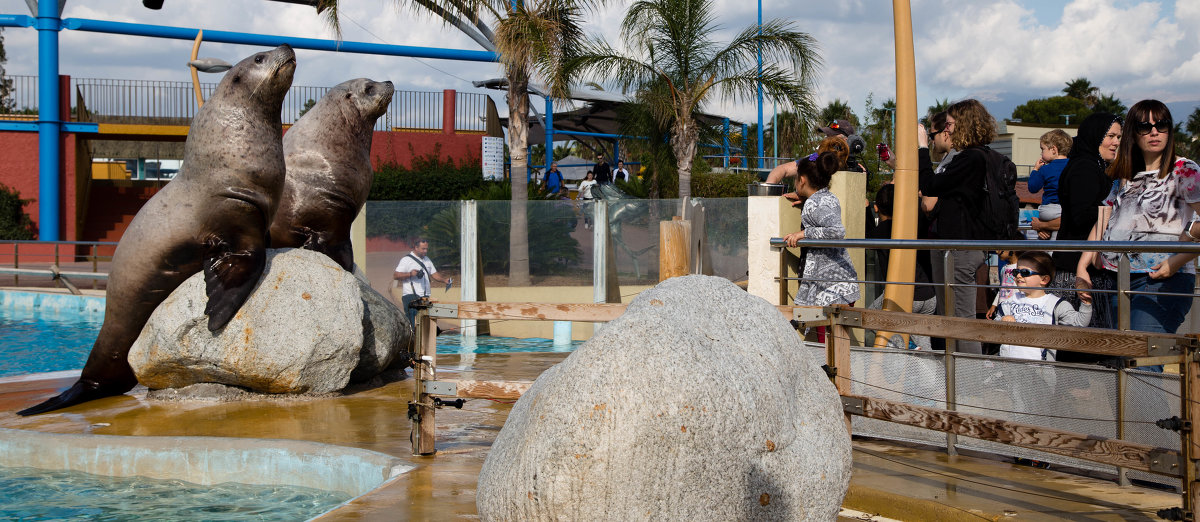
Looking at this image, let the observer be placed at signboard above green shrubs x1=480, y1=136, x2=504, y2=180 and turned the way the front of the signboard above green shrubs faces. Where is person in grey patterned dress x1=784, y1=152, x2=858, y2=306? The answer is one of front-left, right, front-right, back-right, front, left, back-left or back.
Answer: front

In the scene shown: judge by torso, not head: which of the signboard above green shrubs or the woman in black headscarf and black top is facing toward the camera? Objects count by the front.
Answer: the signboard above green shrubs

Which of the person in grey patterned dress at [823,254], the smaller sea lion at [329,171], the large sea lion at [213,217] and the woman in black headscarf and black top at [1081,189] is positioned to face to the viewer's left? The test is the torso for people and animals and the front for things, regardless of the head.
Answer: the person in grey patterned dress

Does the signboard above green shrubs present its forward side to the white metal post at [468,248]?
yes

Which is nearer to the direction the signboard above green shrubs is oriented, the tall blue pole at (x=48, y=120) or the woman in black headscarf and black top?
the woman in black headscarf and black top

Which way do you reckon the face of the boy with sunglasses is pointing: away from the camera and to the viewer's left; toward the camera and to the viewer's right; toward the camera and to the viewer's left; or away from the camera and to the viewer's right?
toward the camera and to the viewer's left

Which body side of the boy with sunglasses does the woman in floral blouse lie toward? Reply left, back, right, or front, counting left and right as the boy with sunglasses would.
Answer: left

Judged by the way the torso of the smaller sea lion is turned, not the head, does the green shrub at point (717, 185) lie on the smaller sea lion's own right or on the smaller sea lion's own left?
on the smaller sea lion's own left

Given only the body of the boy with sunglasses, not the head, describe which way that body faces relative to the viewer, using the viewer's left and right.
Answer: facing the viewer and to the left of the viewer

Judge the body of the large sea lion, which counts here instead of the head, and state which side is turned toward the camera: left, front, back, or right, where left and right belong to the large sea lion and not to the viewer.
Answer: right

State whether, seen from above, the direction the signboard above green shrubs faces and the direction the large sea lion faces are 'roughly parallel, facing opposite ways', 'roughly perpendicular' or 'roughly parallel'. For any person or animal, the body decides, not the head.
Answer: roughly perpendicular

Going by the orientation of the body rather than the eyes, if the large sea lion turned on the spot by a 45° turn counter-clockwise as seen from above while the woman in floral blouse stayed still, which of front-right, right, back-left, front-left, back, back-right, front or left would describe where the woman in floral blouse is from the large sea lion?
right

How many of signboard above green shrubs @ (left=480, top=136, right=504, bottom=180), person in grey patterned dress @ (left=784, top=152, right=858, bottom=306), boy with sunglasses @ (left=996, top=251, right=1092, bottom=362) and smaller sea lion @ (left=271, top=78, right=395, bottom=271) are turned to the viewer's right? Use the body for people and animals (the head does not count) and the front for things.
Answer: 1

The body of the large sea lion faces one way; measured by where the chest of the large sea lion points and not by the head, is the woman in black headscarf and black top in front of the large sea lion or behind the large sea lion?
in front

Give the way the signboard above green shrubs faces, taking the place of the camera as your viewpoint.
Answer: facing the viewer

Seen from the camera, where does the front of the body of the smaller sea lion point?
to the viewer's right
